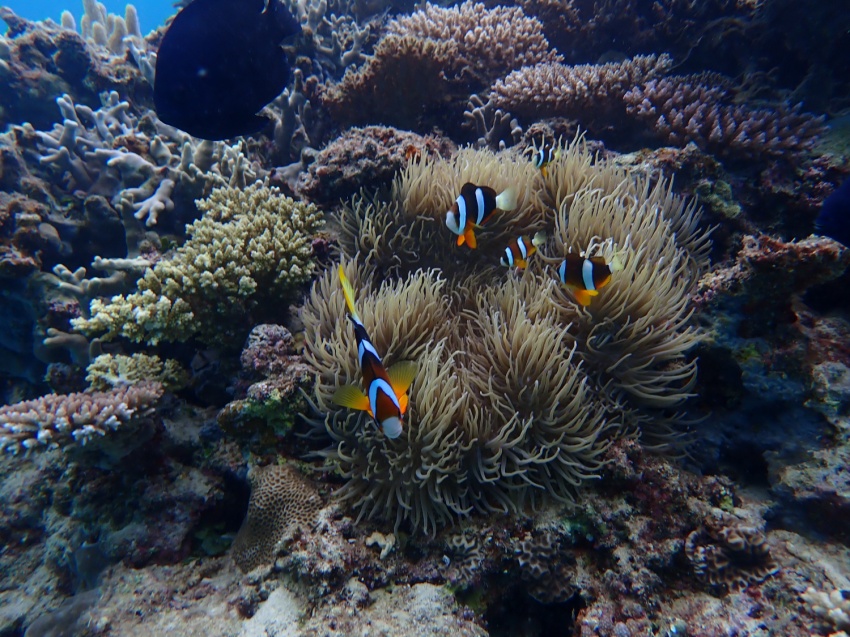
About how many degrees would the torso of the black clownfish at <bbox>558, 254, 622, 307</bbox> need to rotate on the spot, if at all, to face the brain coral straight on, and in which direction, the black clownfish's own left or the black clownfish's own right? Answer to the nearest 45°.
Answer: approximately 45° to the black clownfish's own left

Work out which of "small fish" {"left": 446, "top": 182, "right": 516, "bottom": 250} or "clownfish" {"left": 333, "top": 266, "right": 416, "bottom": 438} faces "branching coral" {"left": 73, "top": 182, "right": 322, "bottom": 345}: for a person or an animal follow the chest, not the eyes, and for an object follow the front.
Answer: the small fish

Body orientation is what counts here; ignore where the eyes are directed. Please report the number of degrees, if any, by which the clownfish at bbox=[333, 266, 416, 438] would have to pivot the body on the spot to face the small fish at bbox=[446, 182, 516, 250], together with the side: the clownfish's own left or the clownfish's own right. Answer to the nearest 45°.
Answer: approximately 135° to the clownfish's own left

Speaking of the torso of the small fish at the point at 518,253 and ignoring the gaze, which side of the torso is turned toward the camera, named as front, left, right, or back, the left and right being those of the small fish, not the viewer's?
left

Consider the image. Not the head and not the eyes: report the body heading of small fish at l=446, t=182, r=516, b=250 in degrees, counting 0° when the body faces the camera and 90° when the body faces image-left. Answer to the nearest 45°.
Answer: approximately 90°

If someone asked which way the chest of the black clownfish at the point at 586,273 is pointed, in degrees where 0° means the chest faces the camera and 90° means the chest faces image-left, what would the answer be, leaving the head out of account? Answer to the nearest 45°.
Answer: approximately 90°
